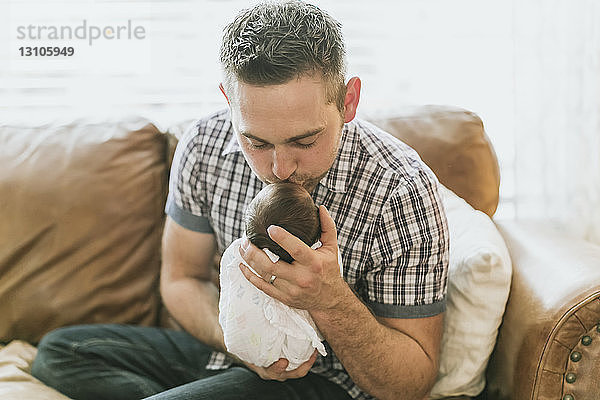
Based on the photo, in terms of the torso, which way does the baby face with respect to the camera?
away from the camera

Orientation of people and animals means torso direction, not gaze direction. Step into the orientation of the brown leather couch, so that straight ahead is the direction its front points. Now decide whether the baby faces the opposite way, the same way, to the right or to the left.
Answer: the opposite way

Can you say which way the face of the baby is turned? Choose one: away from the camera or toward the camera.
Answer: away from the camera

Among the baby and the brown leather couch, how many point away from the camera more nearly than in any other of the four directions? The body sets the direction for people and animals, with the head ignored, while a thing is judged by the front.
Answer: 1

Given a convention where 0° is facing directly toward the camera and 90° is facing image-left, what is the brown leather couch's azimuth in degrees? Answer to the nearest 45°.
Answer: approximately 0°
